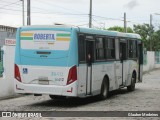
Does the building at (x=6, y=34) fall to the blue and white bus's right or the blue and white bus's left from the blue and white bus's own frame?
on its left

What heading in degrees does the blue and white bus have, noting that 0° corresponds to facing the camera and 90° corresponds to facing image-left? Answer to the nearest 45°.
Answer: approximately 225°
